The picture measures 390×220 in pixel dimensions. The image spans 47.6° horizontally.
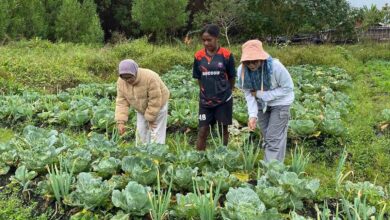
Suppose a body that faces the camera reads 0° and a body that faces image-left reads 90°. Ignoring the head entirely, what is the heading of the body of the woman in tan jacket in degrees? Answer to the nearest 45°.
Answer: approximately 45°

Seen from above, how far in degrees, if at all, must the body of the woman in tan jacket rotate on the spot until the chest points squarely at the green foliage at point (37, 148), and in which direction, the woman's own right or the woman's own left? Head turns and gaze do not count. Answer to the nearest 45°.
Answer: approximately 45° to the woman's own right

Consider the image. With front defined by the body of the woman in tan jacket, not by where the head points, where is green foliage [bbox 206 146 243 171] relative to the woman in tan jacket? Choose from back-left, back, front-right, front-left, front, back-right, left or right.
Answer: left

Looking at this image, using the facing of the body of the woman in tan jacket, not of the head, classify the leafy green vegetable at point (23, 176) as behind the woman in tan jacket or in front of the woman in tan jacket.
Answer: in front

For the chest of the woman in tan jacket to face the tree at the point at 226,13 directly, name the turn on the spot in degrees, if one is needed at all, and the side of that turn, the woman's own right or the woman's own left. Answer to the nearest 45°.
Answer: approximately 135° to the woman's own right

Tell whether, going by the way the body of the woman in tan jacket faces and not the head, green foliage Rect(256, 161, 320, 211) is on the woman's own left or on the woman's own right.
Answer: on the woman's own left

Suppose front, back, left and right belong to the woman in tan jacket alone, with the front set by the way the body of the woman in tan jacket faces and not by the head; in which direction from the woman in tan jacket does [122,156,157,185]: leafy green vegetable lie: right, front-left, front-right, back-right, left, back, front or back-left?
front-left

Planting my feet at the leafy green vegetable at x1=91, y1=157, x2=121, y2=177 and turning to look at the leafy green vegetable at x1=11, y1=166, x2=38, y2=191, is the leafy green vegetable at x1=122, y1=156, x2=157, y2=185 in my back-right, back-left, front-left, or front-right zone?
back-left

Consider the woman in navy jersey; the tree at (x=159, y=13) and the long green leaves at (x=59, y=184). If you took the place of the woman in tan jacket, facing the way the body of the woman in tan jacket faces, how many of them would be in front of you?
1

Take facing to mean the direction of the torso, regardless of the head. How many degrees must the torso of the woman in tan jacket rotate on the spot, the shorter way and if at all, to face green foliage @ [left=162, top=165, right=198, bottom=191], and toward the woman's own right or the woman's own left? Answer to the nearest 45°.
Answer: approximately 45° to the woman's own left
